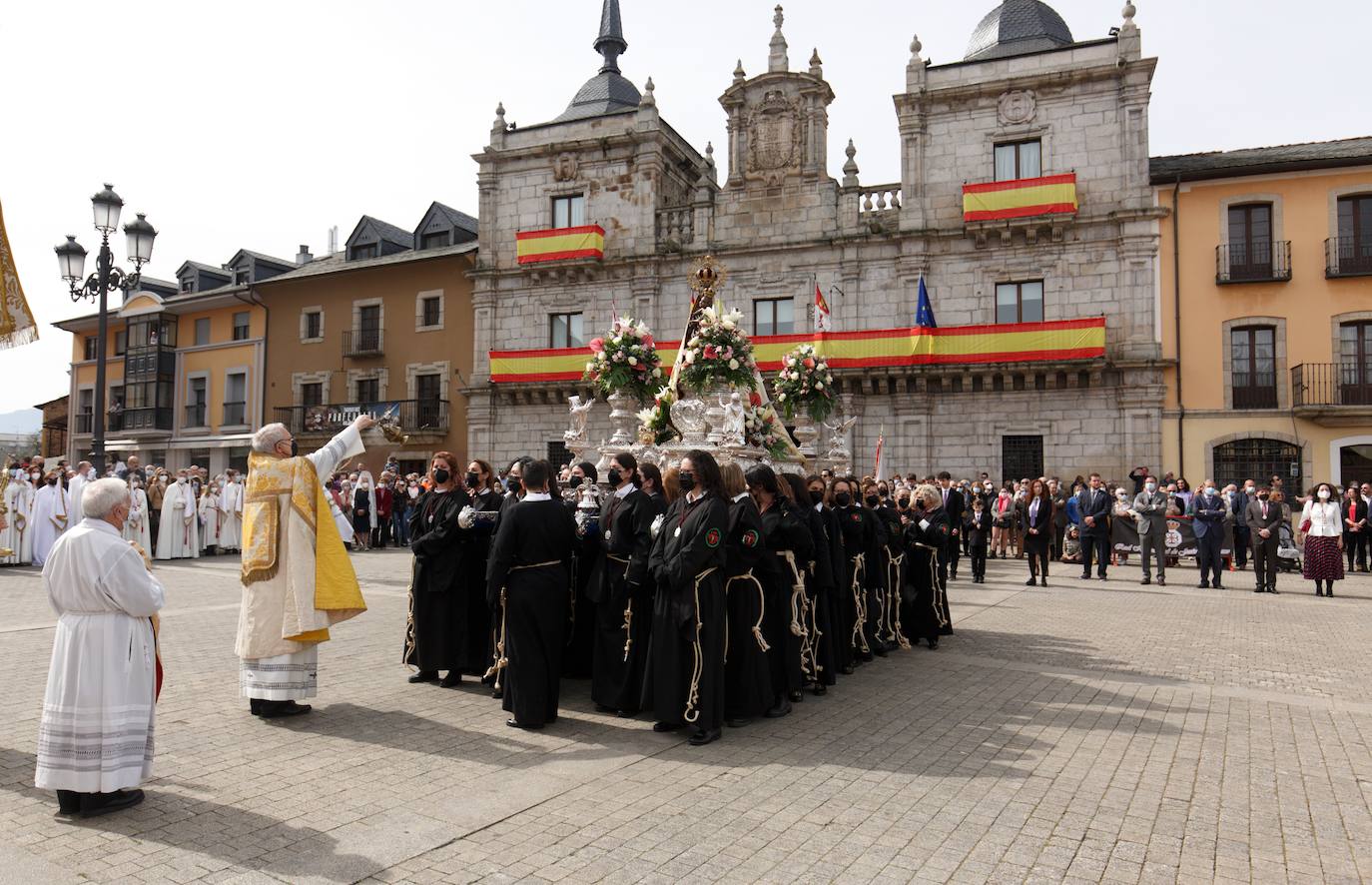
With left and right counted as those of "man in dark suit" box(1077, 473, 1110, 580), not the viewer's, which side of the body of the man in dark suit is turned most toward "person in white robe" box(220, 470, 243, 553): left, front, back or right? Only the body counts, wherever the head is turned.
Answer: right

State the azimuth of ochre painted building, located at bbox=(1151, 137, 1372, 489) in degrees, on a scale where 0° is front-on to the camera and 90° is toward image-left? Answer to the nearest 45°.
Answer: approximately 0°

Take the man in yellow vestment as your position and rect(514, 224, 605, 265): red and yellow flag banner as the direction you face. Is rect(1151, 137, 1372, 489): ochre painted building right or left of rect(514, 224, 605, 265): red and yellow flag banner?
right

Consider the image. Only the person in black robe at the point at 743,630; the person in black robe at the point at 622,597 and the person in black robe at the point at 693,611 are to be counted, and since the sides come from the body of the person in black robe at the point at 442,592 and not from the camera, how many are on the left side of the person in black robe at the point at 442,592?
3

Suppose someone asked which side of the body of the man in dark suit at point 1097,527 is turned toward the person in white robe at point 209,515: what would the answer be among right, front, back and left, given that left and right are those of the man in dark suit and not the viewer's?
right

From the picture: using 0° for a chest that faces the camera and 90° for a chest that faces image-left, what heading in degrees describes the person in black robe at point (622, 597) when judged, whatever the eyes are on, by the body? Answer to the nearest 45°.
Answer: approximately 45°

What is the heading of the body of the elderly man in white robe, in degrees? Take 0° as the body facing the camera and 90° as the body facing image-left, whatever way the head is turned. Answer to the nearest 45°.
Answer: approximately 225°

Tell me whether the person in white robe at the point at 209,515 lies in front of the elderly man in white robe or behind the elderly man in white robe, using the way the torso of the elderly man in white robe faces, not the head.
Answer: in front

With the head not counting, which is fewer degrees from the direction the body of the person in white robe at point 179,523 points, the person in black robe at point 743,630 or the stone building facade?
the person in black robe

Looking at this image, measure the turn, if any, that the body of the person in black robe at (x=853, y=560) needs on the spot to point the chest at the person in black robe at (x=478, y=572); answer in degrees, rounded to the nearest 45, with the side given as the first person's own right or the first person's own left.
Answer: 0° — they already face them

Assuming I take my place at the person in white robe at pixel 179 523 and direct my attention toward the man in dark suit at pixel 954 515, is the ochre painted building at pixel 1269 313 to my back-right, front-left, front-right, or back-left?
front-left

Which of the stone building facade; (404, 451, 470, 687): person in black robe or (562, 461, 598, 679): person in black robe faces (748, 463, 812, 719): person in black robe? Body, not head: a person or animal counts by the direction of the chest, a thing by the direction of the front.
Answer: the stone building facade

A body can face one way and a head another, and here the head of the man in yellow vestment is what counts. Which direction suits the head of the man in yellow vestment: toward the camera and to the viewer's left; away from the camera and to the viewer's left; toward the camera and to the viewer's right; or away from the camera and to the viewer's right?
away from the camera and to the viewer's right
